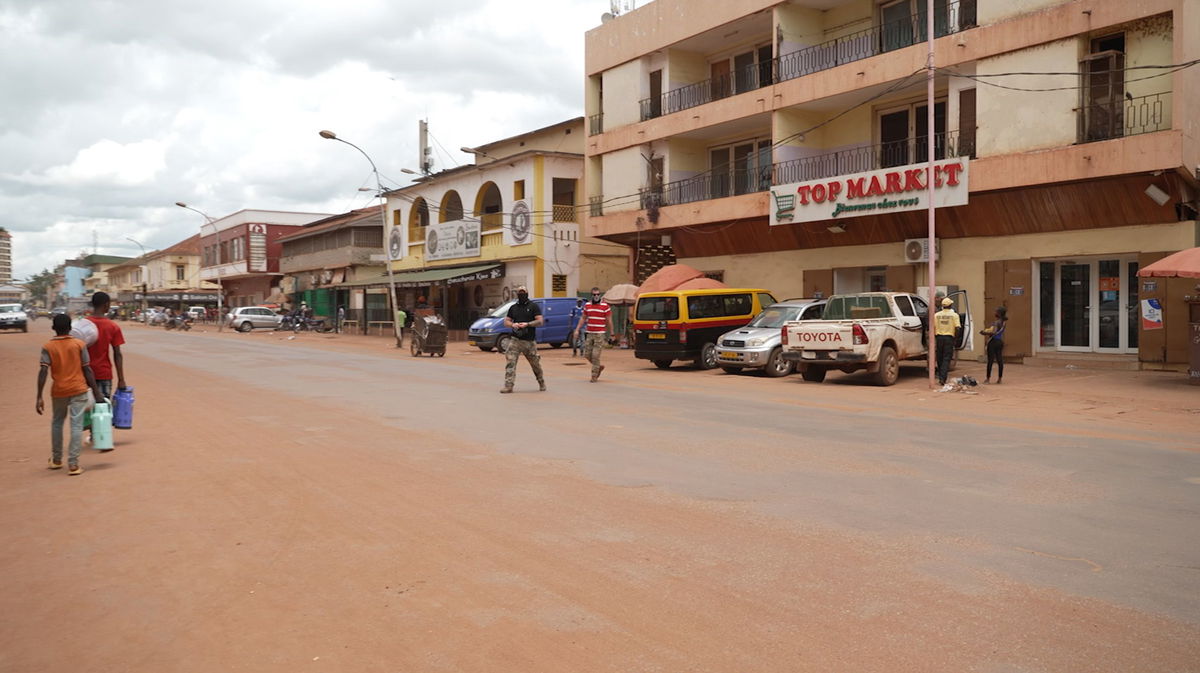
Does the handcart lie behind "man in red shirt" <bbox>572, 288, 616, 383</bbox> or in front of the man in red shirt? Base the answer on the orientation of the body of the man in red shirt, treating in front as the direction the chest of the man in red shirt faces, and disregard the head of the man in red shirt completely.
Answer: behind

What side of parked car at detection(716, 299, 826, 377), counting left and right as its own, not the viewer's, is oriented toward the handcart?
right

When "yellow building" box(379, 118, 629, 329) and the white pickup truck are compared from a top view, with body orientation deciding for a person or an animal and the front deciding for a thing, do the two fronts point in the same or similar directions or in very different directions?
very different directions

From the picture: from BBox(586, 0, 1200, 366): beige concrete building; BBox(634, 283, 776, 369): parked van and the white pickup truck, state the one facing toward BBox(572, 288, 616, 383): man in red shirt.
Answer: the beige concrete building

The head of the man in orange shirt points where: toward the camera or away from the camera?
away from the camera

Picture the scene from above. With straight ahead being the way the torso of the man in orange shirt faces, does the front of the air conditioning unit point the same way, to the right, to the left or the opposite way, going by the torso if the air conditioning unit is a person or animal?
to the left

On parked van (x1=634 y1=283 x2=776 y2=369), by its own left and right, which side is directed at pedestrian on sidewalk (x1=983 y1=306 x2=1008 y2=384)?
right

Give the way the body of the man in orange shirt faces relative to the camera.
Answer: away from the camera

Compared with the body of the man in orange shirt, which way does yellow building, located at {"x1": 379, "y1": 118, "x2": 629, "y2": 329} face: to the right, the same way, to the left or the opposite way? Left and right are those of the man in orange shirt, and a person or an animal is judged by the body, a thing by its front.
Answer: to the left

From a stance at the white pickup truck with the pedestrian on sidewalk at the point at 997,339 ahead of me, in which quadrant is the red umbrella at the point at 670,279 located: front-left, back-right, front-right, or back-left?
back-left

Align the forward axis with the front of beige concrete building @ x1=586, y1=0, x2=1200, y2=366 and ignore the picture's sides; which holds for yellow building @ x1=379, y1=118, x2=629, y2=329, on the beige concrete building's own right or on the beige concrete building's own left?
on the beige concrete building's own right

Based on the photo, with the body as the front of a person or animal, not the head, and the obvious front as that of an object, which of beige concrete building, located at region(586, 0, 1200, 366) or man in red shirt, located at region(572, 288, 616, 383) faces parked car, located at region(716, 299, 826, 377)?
the beige concrete building

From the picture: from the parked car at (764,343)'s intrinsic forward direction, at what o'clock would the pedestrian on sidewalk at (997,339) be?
The pedestrian on sidewalk is roughly at 8 o'clock from the parked car.
